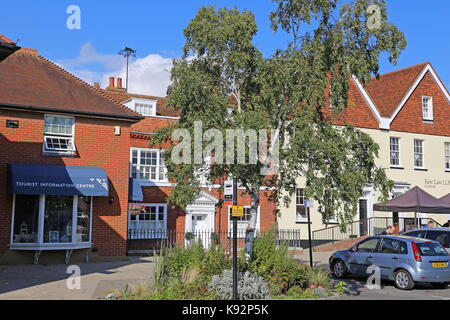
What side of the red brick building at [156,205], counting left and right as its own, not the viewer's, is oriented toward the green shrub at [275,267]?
front

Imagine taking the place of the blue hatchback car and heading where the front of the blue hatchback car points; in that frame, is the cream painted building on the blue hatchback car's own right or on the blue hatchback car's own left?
on the blue hatchback car's own right

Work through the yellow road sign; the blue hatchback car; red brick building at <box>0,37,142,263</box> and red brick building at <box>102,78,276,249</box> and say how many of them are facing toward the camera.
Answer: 3

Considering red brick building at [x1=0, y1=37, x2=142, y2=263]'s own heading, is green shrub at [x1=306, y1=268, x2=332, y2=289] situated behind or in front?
in front

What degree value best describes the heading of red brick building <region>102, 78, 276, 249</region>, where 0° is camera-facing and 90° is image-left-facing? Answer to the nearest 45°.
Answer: approximately 0°

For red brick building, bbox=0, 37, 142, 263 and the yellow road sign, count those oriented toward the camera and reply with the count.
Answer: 2

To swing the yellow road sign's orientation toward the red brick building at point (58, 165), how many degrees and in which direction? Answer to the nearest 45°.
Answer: approximately 135° to its right

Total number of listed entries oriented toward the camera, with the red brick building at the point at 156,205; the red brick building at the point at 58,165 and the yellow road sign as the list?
3

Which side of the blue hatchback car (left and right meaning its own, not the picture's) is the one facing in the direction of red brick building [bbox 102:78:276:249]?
front
